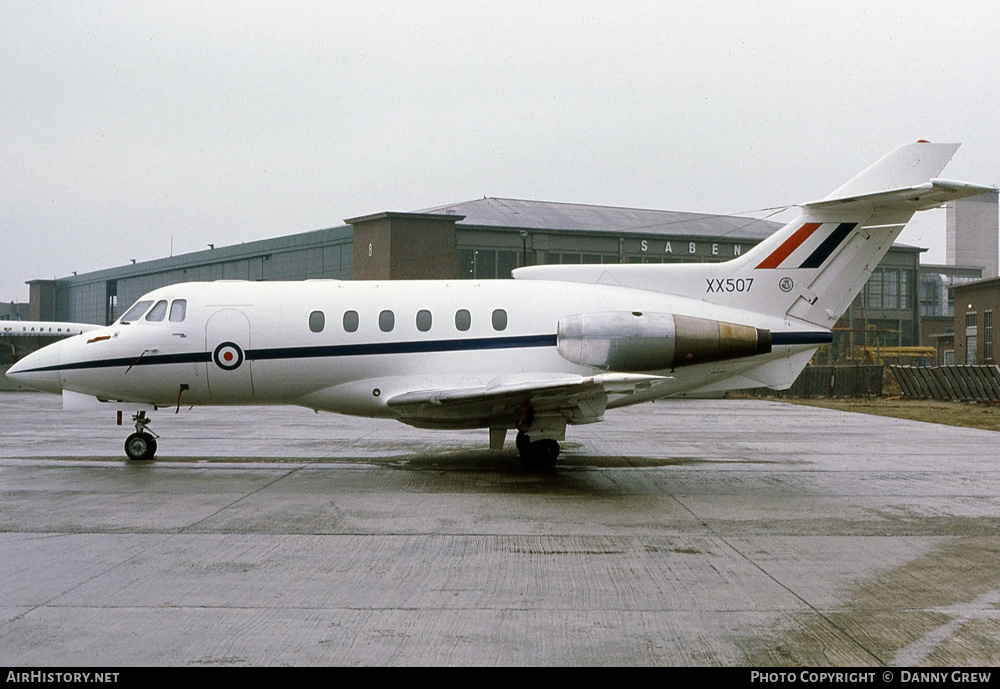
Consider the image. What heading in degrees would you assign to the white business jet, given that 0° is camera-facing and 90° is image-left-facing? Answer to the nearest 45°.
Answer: approximately 90°

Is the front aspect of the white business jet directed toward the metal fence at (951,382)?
no

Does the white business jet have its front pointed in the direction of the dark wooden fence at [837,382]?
no
